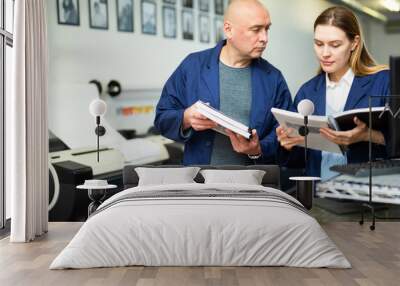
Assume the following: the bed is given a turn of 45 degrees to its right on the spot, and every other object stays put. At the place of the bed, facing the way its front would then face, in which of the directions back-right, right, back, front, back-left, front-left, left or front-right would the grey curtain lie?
right

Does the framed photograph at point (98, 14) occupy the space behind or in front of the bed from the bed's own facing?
behind

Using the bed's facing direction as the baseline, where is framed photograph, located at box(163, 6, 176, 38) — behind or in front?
behind

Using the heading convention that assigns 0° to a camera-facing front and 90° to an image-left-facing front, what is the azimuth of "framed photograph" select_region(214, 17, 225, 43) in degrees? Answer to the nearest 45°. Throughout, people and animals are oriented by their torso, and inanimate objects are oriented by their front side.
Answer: approximately 315°

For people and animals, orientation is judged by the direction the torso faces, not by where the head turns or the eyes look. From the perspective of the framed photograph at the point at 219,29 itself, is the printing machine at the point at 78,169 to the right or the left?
on its right
